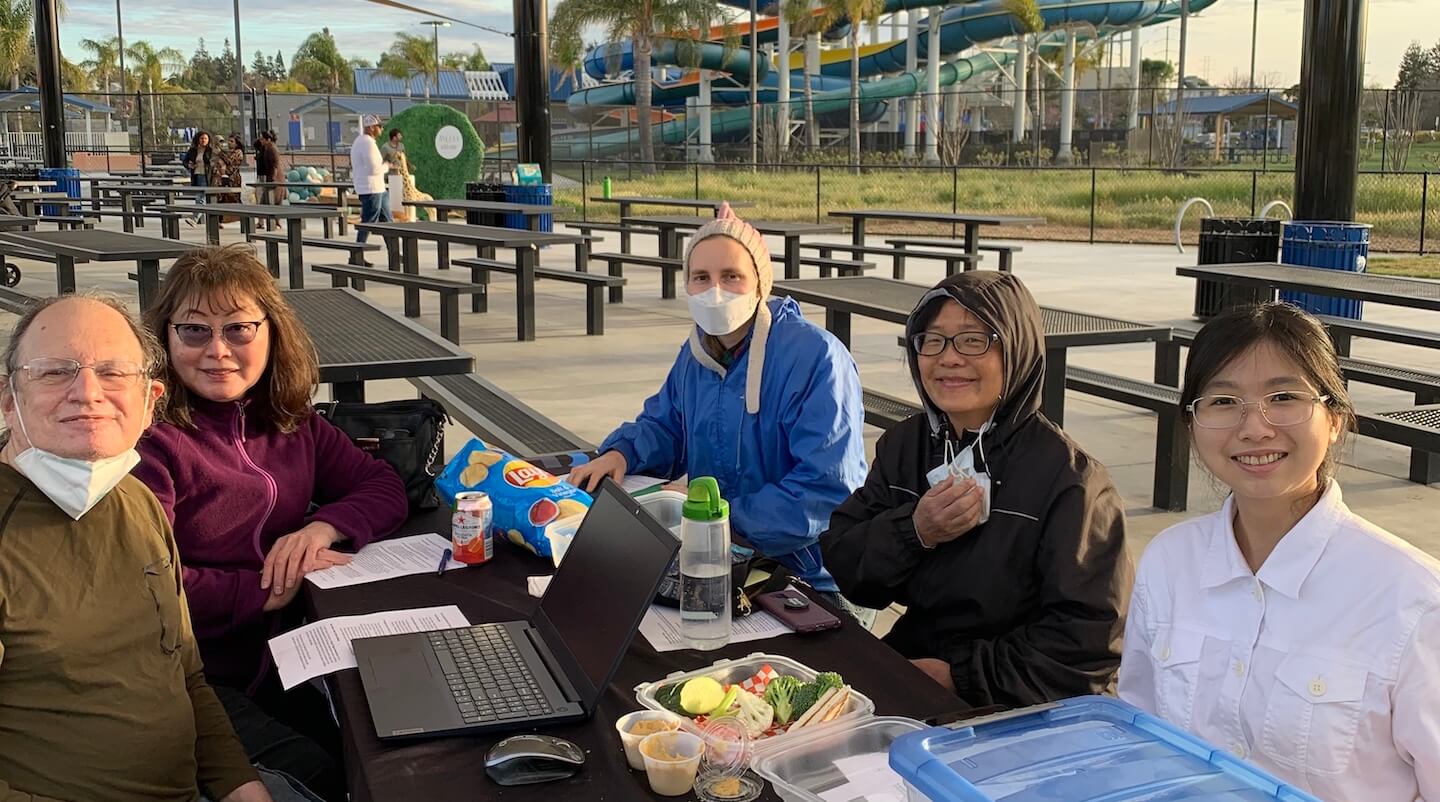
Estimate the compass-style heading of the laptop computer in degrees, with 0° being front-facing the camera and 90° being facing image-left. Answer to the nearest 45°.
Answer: approximately 90°

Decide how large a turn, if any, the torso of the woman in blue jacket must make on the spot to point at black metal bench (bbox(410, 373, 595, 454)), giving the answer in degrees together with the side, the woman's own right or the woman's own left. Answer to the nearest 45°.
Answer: approximately 90° to the woman's own right

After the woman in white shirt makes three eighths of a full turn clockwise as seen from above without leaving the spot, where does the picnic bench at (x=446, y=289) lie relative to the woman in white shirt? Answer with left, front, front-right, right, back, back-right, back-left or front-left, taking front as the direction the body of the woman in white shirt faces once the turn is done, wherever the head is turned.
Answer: front-left

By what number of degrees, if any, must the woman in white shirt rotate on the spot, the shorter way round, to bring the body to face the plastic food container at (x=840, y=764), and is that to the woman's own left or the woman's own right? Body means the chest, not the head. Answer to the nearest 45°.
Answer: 0° — they already face it

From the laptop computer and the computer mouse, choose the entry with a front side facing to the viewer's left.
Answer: the laptop computer

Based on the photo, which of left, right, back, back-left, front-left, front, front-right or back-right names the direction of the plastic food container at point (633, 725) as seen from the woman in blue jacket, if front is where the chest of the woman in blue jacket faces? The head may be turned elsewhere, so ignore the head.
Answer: front-left

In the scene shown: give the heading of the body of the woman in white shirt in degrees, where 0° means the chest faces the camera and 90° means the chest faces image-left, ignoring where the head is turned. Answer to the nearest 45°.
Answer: approximately 45°
